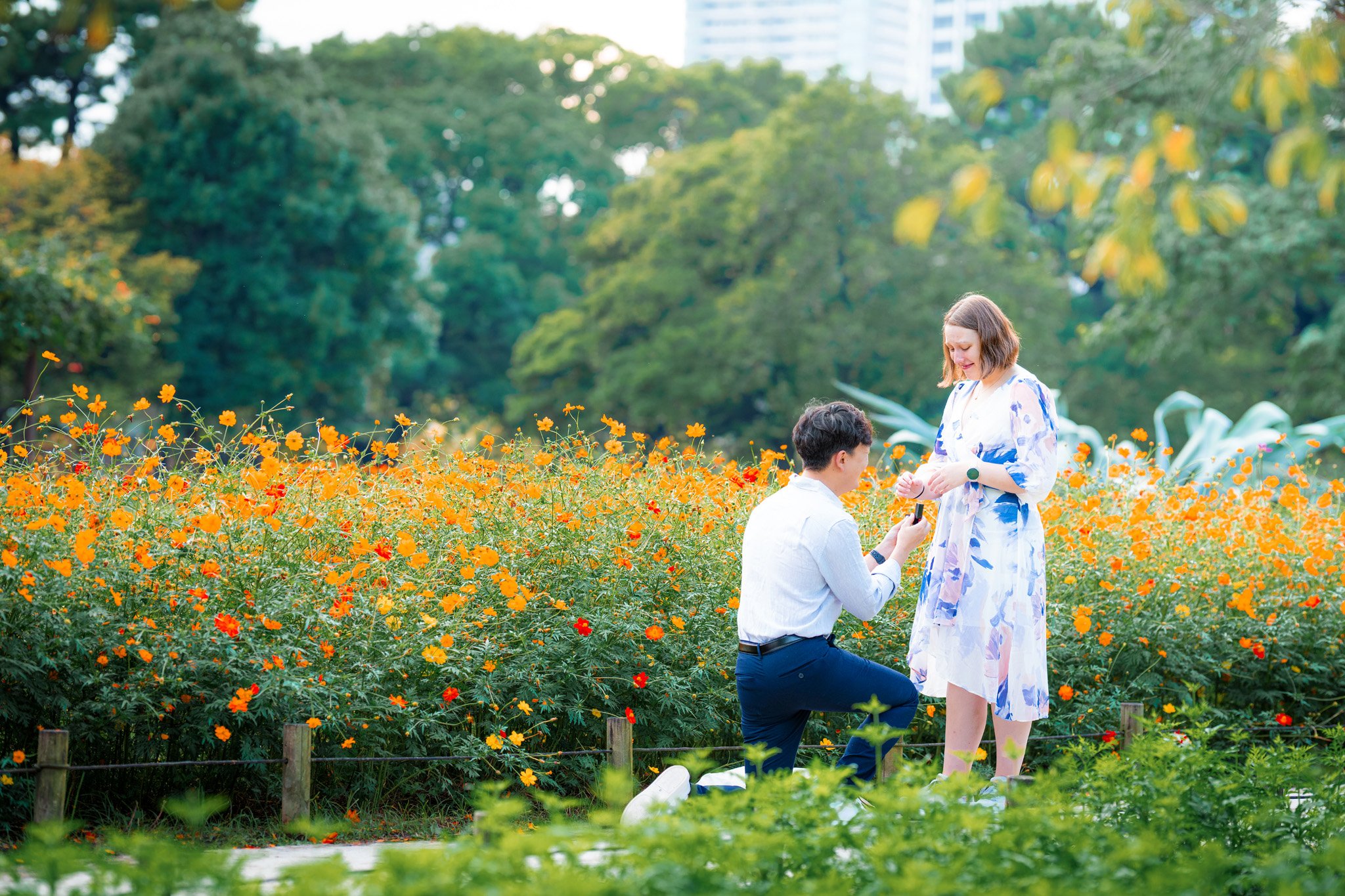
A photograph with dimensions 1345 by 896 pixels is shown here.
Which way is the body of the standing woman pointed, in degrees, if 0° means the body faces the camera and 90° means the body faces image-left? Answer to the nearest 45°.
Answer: approximately 45°

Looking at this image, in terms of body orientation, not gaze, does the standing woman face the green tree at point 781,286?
no

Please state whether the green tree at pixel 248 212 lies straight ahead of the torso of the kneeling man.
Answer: no

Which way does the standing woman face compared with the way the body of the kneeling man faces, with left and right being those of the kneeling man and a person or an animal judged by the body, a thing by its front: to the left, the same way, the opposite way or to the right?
the opposite way

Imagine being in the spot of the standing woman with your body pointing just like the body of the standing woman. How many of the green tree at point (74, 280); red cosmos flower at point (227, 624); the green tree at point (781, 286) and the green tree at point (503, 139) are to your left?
0

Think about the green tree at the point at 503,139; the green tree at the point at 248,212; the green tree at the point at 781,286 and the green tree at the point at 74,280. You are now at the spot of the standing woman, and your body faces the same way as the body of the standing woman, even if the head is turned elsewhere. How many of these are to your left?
0

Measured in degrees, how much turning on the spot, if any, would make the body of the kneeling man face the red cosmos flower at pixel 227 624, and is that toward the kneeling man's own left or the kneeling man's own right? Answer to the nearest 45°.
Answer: approximately 135° to the kneeling man's own left

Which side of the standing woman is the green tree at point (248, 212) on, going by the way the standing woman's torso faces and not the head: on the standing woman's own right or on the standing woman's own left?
on the standing woman's own right

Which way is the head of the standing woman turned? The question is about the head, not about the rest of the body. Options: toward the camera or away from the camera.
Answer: toward the camera

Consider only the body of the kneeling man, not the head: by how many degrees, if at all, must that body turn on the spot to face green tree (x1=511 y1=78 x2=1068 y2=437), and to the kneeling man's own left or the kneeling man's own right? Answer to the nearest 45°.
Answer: approximately 45° to the kneeling man's own left

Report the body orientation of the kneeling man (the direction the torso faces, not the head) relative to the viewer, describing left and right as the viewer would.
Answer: facing away from the viewer and to the right of the viewer

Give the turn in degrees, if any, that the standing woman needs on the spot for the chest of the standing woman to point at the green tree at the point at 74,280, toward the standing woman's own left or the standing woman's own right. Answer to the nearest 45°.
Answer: approximately 90° to the standing woman's own right
